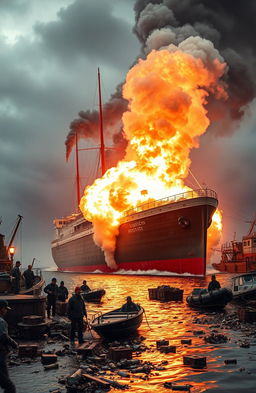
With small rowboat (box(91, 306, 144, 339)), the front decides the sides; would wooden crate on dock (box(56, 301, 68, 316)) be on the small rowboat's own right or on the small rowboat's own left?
on the small rowboat's own left

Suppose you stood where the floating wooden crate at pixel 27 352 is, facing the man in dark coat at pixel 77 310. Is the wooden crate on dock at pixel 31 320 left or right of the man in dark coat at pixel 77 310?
left

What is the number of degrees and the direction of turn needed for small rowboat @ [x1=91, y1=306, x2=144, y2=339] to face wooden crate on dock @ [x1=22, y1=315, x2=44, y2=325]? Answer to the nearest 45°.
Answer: approximately 180°

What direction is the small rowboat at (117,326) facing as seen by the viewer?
to the viewer's right

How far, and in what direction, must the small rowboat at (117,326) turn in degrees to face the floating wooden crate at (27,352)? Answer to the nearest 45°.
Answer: approximately 135° to its right

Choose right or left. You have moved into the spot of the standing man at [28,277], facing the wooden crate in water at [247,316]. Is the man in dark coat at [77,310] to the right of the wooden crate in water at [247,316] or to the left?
right

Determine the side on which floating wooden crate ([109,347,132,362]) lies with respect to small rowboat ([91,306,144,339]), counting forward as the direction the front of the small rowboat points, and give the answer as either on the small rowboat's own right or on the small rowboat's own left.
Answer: on the small rowboat's own right

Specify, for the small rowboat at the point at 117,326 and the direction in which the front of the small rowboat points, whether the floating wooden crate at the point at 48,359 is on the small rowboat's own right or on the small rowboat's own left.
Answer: on the small rowboat's own right

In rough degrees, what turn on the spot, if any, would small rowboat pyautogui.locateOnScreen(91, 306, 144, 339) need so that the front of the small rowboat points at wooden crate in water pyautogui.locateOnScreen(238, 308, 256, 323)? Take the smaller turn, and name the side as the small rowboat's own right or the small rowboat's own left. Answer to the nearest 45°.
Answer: approximately 45° to the small rowboat's own left
